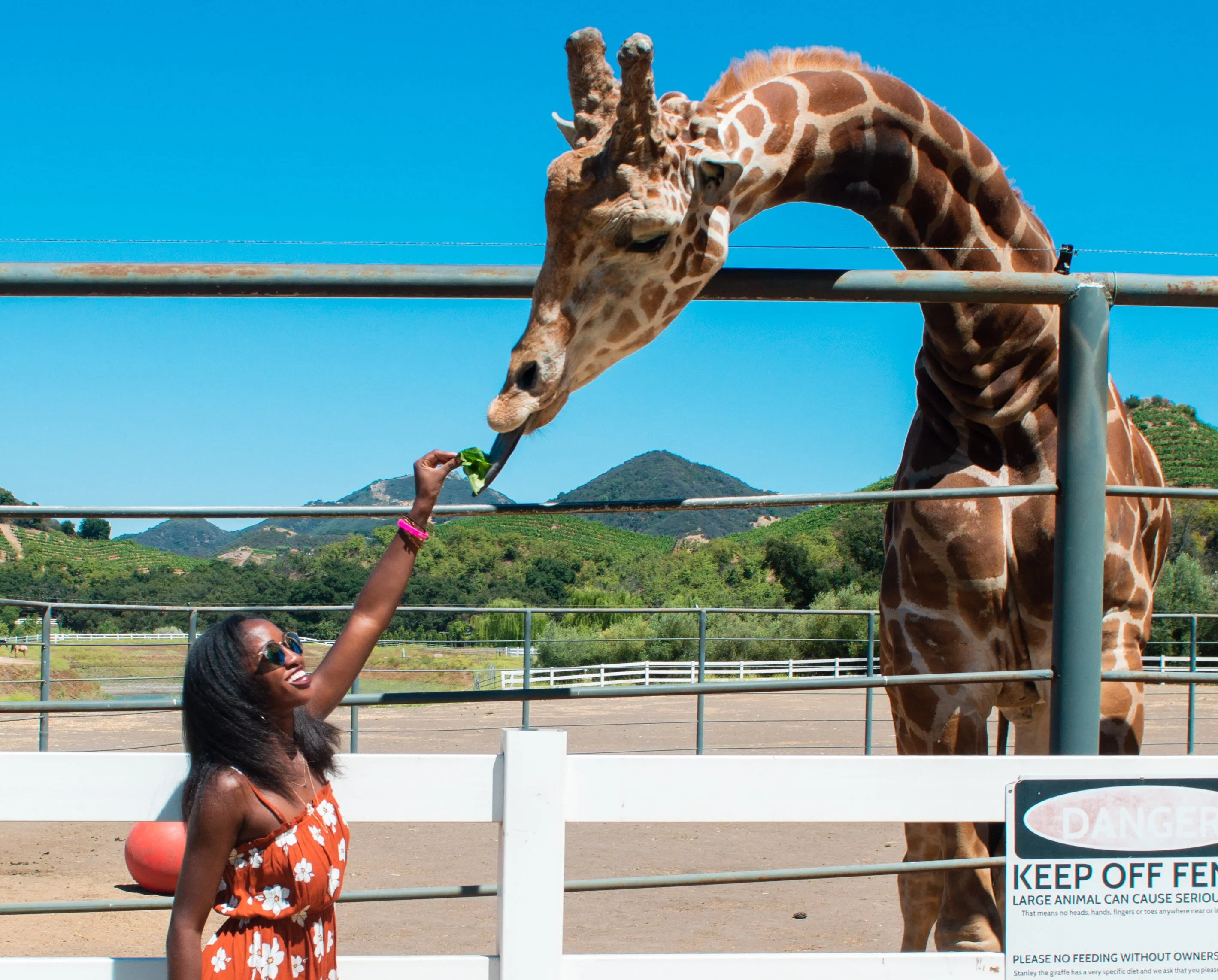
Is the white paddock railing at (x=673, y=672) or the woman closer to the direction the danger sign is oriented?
the woman

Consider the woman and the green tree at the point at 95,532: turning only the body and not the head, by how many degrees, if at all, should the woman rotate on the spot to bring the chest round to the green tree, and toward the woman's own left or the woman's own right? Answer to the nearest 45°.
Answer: approximately 135° to the woman's own left

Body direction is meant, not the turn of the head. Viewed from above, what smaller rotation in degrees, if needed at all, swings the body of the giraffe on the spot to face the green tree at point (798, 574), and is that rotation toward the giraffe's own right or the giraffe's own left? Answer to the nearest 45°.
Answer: approximately 135° to the giraffe's own right

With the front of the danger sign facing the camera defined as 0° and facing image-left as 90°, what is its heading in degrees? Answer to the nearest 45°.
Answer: approximately 0°

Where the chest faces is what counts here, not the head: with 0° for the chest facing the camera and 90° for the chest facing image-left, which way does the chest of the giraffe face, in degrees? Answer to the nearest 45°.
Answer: approximately 45°

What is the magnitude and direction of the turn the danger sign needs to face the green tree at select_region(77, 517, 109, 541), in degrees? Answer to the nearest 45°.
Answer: approximately 135° to its right

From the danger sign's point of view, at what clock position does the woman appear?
The woman is roughly at 2 o'clock from the danger sign.

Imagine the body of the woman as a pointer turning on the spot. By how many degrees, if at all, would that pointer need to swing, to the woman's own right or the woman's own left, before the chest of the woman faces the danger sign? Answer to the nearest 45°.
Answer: approximately 45° to the woman's own left

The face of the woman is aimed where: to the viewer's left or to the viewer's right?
to the viewer's right
